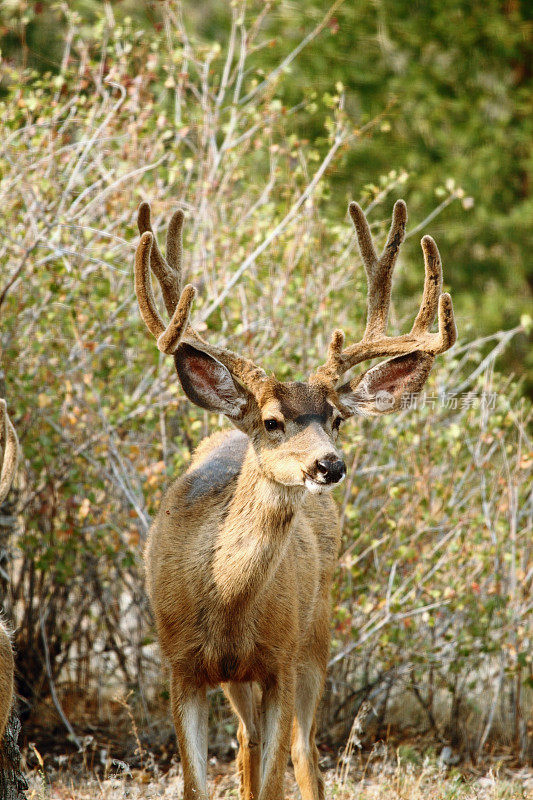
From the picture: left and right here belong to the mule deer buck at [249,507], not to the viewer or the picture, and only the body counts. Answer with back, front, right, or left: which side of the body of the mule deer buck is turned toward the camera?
front

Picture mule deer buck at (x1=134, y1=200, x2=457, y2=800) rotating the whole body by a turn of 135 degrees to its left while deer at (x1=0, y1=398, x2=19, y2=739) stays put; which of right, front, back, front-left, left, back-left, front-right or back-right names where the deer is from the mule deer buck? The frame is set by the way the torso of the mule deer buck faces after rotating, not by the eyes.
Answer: back

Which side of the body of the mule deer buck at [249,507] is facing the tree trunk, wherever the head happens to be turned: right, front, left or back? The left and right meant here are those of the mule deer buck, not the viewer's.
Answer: right
